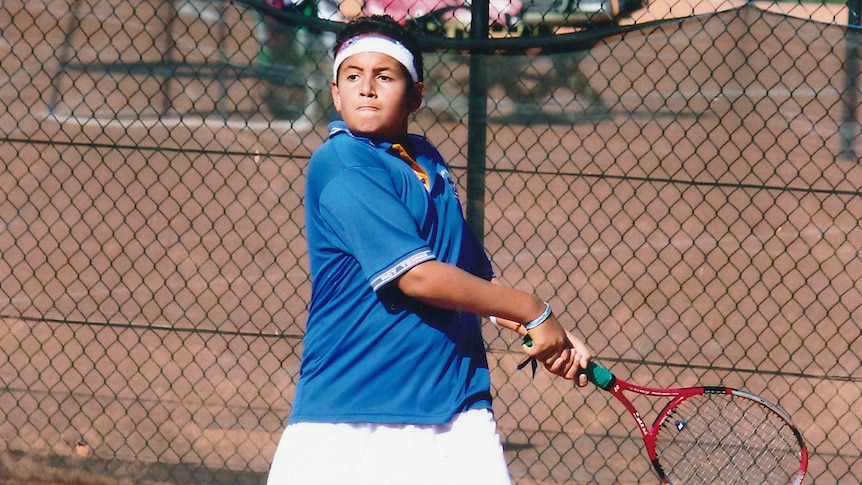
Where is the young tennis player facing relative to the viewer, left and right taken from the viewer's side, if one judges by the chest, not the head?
facing the viewer and to the right of the viewer
